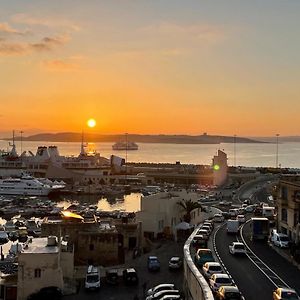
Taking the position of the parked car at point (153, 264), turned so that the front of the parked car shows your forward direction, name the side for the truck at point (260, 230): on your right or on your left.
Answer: on your left

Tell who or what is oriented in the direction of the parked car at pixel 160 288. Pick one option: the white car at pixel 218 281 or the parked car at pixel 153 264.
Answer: the parked car at pixel 153 264

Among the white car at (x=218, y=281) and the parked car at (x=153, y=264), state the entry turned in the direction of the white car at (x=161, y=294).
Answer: the parked car

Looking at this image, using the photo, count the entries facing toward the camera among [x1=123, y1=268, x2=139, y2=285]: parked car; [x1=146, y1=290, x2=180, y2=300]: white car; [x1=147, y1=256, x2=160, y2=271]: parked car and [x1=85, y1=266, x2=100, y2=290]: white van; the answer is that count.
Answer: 3

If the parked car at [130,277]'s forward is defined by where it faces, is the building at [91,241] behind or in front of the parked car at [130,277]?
behind

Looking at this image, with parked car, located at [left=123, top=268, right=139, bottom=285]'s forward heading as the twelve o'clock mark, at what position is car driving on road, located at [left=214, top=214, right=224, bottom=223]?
car driving on road, located at [left=214, top=214, right=224, bottom=223] is roughly at 7 o'clock from parked car, located at [left=123, top=268, right=139, bottom=285].
